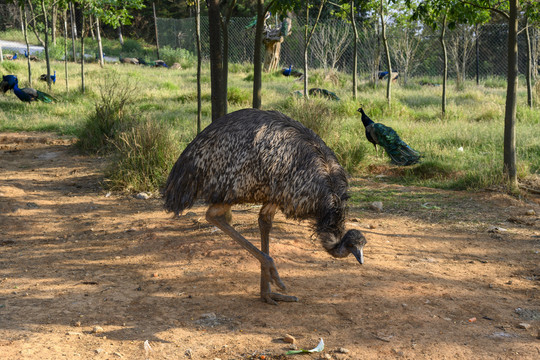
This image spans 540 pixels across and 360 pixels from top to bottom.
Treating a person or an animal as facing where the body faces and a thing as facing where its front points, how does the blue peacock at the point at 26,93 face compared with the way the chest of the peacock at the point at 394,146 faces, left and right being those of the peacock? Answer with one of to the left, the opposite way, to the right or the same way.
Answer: to the left

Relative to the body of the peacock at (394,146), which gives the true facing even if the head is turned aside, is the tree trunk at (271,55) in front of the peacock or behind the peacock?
in front

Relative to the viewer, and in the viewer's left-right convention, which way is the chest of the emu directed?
facing to the right of the viewer

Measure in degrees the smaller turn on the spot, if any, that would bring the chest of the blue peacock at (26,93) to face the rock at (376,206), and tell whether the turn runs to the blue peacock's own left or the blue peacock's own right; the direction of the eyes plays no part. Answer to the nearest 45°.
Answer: approximately 90° to the blue peacock's own left

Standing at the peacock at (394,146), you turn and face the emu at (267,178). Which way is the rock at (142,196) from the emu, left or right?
right

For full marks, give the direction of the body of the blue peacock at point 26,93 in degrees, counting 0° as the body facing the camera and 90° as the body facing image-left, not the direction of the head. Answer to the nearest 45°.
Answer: approximately 90°

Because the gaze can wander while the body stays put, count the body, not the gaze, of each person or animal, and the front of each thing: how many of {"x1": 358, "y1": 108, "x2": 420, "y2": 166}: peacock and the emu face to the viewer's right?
1

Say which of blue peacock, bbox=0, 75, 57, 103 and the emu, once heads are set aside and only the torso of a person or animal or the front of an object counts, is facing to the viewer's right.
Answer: the emu

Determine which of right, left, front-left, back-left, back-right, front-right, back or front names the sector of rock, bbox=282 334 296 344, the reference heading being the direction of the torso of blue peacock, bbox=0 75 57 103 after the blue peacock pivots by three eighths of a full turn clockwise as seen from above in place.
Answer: back-right

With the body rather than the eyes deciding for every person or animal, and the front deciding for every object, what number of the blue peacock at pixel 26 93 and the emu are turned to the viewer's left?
1
